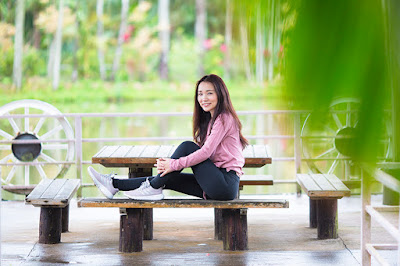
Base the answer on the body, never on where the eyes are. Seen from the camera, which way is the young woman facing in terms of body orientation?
to the viewer's left

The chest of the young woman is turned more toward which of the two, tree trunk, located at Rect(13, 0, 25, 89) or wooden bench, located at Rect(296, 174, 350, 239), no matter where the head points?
the tree trunk

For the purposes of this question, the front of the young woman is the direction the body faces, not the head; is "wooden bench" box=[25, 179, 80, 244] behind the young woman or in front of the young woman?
in front
